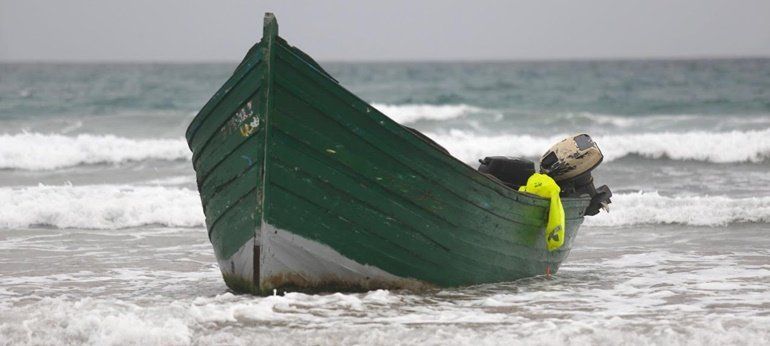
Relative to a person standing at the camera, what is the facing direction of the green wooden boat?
facing the viewer and to the left of the viewer
